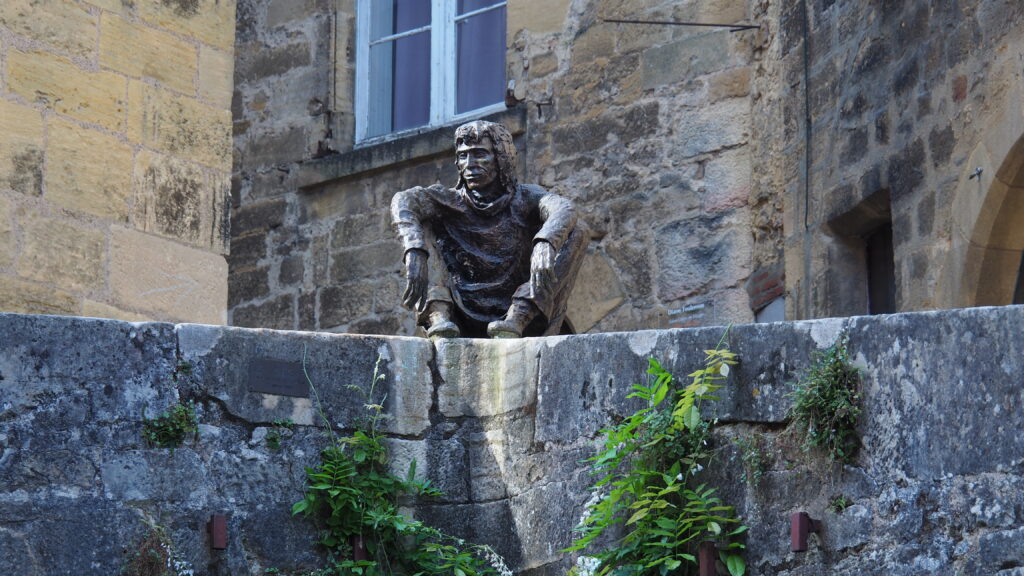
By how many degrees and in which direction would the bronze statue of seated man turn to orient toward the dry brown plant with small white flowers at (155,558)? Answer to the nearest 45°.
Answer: approximately 45° to its right

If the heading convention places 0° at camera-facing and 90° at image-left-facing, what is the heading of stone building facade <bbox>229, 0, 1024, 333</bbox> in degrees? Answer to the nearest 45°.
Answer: approximately 45°

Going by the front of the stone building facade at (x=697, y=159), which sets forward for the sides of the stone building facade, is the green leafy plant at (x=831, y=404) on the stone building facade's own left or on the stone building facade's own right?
on the stone building facade's own left

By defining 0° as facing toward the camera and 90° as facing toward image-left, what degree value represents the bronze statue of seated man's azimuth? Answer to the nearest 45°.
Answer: approximately 0°

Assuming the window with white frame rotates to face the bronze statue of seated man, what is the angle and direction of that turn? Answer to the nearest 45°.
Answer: approximately 45° to its left

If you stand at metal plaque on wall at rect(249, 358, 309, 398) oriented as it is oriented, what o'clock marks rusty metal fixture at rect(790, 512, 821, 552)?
The rusty metal fixture is roughly at 10 o'clock from the metal plaque on wall.

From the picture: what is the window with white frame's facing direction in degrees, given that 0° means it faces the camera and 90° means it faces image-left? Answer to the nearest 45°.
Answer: approximately 45°

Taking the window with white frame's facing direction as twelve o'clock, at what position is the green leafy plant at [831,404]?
The green leafy plant is roughly at 10 o'clock from the window with white frame.

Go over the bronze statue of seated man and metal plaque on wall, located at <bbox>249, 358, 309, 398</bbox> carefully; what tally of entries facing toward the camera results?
2
